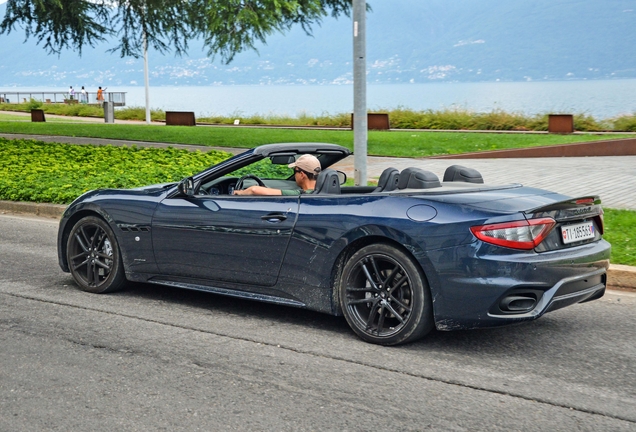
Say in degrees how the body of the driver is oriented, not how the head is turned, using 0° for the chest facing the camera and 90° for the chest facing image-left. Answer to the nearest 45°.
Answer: approximately 135°

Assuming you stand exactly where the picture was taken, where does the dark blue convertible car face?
facing away from the viewer and to the left of the viewer

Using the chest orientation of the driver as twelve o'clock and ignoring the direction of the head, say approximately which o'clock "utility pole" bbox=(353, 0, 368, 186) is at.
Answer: The utility pole is roughly at 2 o'clock from the driver.

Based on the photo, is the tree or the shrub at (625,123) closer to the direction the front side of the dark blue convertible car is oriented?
the tree

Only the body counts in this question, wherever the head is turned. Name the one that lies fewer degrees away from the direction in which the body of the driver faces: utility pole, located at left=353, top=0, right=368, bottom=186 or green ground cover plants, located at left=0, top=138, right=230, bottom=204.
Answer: the green ground cover plants
